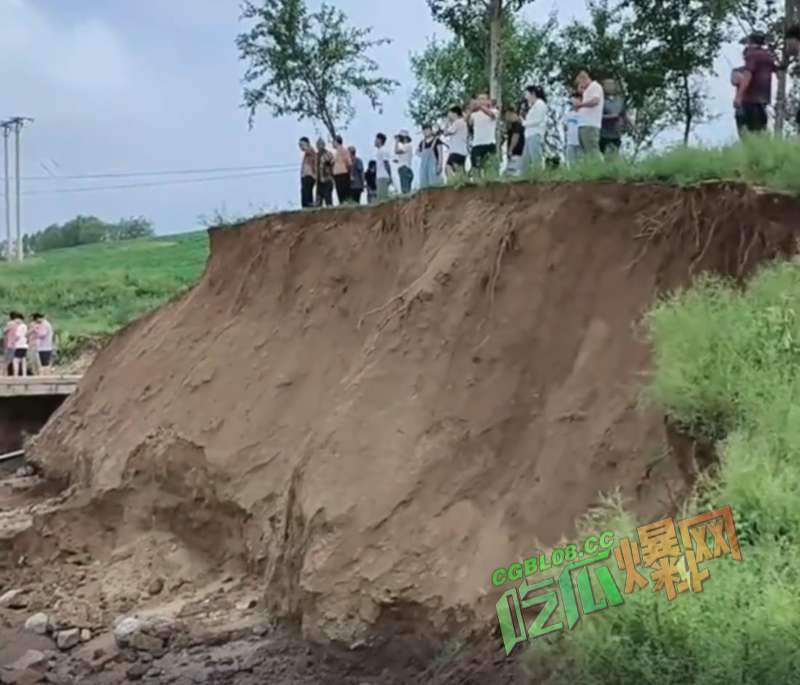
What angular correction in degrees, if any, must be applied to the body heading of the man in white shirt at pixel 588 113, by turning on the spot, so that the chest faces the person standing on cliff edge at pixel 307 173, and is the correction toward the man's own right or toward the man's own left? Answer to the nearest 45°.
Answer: approximately 45° to the man's own right

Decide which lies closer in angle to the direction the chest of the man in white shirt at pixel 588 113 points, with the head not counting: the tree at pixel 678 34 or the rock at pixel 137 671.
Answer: the rock

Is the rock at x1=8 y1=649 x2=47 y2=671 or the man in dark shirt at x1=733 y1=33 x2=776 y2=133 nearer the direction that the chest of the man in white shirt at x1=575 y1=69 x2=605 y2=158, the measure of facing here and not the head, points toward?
the rock

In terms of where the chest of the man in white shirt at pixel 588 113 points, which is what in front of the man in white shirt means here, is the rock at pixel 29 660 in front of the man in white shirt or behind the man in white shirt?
in front

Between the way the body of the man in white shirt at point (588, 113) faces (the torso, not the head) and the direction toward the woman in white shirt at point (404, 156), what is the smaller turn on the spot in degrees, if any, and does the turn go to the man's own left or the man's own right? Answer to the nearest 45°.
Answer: approximately 45° to the man's own right

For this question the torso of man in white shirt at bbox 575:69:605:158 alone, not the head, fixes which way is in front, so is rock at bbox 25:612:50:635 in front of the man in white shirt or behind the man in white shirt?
in front
